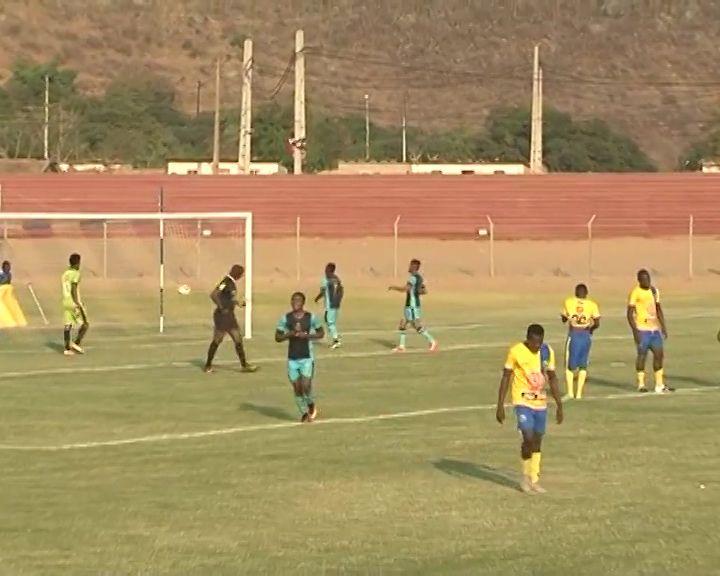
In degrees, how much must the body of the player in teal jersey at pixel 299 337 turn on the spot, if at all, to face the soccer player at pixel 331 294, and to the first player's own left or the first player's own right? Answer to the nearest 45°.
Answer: approximately 180°

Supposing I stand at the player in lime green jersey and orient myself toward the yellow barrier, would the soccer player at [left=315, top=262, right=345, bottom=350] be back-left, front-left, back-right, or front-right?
back-right

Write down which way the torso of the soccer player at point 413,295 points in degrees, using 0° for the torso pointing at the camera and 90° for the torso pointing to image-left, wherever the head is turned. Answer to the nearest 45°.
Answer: approximately 90°

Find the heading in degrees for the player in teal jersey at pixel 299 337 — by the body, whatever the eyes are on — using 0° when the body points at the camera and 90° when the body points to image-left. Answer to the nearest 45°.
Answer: approximately 0°

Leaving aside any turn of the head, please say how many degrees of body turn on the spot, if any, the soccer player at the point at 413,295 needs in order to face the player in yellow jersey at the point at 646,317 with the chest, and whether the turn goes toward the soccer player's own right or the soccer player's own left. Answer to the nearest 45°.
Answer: approximately 135° to the soccer player's own left

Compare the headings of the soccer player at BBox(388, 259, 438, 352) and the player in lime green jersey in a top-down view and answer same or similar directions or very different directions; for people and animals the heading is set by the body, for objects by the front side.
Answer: very different directions

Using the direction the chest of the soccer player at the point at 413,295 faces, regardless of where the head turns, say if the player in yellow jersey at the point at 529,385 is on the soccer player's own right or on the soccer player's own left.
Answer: on the soccer player's own left

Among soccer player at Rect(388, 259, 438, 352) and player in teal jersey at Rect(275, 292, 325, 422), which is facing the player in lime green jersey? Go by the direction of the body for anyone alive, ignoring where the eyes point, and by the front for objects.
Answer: the soccer player

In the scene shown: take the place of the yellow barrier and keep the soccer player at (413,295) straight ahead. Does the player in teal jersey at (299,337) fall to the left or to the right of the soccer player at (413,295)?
right
